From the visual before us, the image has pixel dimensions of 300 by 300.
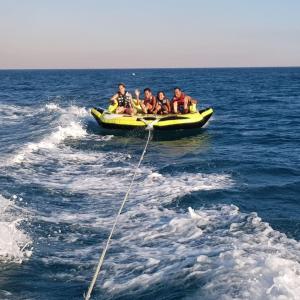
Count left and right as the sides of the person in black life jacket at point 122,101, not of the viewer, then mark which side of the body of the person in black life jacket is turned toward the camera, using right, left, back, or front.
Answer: front

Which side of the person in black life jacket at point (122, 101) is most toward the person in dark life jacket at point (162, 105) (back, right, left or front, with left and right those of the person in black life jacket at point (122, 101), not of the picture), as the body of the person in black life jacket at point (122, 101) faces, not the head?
left

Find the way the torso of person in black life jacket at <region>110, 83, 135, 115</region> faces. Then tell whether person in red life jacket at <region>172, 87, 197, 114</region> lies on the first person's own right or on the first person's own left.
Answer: on the first person's own left
